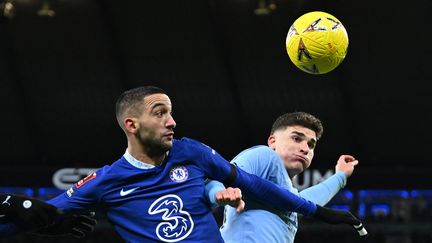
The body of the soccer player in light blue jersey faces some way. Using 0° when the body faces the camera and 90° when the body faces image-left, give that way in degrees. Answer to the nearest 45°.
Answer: approximately 315°

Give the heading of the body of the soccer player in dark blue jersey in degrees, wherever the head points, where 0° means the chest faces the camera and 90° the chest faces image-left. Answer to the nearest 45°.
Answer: approximately 0°

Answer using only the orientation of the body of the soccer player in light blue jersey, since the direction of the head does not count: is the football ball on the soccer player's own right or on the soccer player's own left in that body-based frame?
on the soccer player's own left

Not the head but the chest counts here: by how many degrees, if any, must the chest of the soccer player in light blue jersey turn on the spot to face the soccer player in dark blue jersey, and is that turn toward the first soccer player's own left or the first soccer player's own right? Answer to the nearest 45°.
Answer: approximately 90° to the first soccer player's own right
